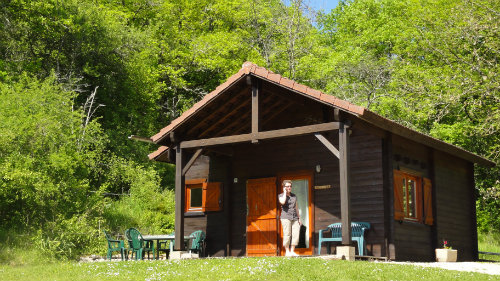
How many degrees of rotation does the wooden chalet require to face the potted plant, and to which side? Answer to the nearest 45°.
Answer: approximately 135° to its left

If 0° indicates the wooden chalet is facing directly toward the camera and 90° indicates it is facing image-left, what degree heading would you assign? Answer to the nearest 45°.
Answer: approximately 45°
